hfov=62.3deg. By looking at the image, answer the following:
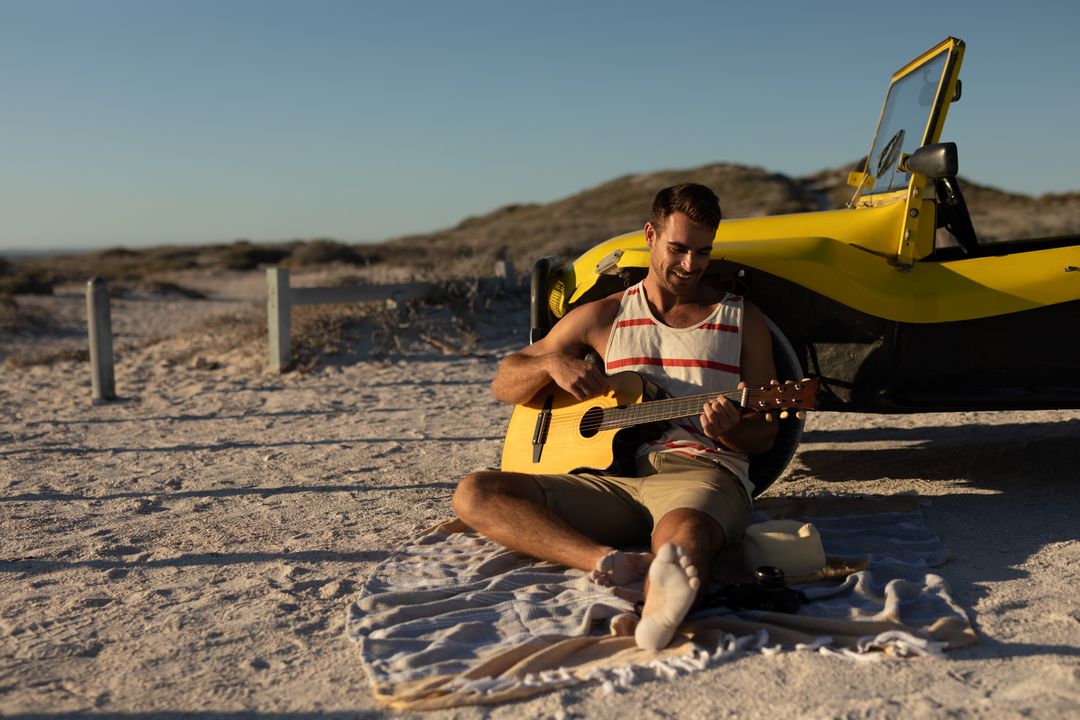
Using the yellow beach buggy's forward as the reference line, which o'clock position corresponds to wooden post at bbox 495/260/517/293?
The wooden post is roughly at 2 o'clock from the yellow beach buggy.

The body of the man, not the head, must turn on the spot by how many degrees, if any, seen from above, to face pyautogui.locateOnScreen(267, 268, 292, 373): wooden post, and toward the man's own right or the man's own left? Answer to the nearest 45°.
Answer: approximately 135° to the man's own right

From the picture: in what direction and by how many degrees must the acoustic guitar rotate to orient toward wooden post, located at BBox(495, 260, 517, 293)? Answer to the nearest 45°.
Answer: approximately 180°

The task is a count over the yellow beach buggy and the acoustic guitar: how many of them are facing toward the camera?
1

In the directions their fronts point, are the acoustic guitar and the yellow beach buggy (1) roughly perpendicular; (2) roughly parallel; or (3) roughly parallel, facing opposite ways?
roughly perpendicular

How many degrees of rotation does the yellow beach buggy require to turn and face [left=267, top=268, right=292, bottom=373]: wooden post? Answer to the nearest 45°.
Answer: approximately 45° to its right

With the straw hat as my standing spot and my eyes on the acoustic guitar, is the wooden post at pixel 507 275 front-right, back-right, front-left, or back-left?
front-right

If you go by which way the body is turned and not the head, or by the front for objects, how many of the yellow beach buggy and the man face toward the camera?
1

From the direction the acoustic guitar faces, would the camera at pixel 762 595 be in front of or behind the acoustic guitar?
in front

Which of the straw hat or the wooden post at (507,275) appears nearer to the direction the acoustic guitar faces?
the straw hat

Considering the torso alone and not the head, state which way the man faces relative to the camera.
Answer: toward the camera

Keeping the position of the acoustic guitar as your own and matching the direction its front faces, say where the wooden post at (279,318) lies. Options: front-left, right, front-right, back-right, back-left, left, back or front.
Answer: back-right

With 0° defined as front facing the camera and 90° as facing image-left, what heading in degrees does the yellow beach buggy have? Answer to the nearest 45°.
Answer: approximately 90°

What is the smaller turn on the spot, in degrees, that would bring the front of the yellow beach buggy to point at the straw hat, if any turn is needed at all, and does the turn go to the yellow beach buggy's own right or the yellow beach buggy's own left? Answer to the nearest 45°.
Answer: approximately 45° to the yellow beach buggy's own left

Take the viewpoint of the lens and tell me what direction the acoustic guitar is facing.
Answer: facing the viewer

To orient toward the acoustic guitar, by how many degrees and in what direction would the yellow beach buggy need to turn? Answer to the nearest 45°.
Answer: approximately 45° to its left
